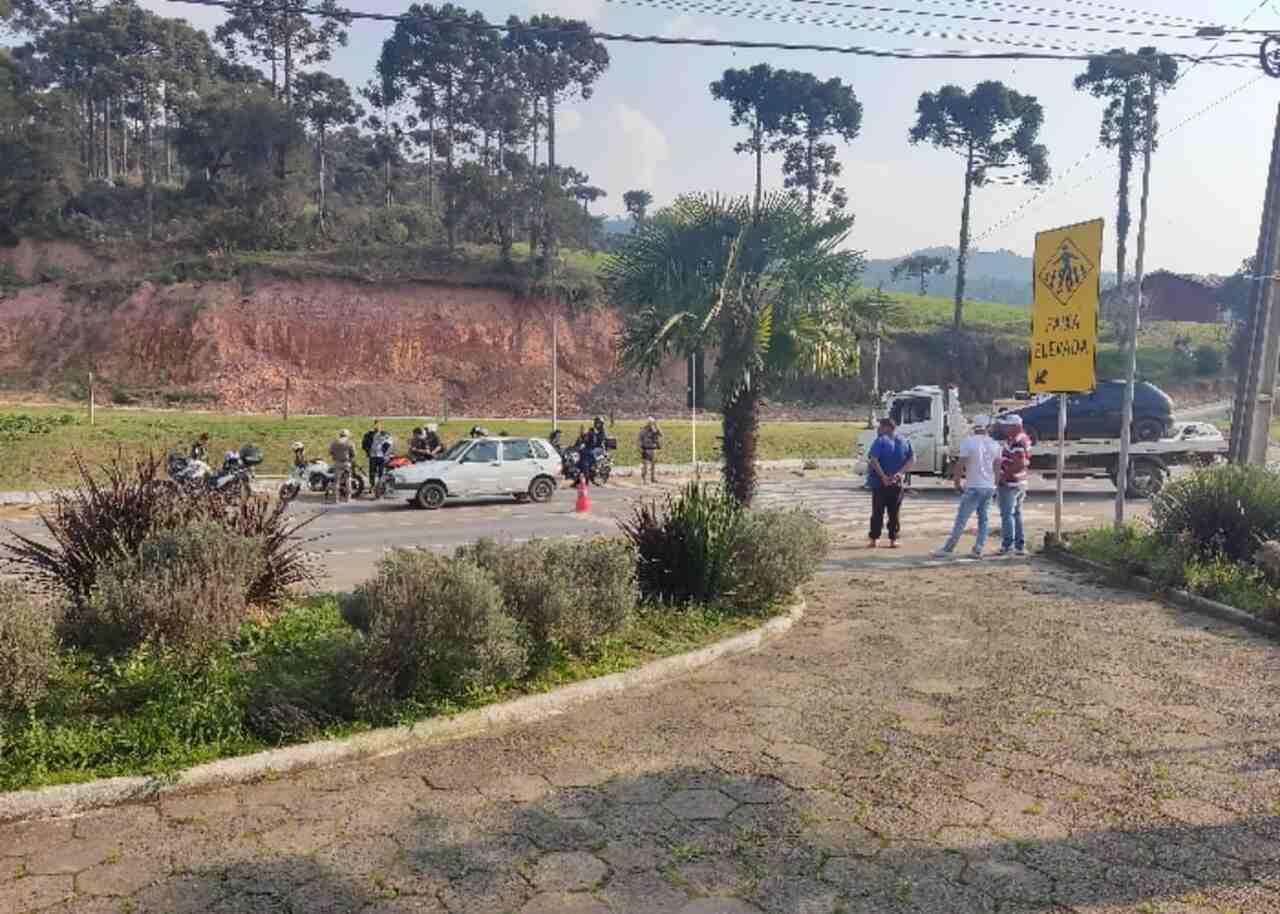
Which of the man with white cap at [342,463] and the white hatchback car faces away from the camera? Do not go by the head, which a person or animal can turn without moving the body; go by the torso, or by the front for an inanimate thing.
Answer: the man with white cap

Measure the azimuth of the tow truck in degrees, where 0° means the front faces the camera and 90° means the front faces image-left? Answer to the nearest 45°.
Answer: approximately 90°

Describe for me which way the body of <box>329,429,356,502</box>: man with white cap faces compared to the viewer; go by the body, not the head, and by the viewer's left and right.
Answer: facing away from the viewer

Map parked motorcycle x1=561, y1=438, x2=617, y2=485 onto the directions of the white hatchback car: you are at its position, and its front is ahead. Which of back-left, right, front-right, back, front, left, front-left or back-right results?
back-right

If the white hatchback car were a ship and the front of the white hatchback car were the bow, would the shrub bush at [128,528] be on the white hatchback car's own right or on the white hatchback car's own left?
on the white hatchback car's own left

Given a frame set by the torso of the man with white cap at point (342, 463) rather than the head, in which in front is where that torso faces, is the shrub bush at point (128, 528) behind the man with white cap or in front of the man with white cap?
behind

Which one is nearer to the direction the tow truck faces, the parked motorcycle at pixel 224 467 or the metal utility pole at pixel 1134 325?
the parked motorcycle

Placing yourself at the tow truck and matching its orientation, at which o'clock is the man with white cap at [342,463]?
The man with white cap is roughly at 11 o'clock from the tow truck.

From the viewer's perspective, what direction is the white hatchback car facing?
to the viewer's left

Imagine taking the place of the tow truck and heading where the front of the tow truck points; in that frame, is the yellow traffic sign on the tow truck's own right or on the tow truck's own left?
on the tow truck's own left
